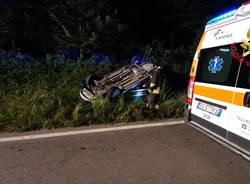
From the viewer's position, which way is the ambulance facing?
facing away from the viewer and to the right of the viewer

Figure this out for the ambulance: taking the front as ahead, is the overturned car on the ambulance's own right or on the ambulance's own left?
on the ambulance's own left
